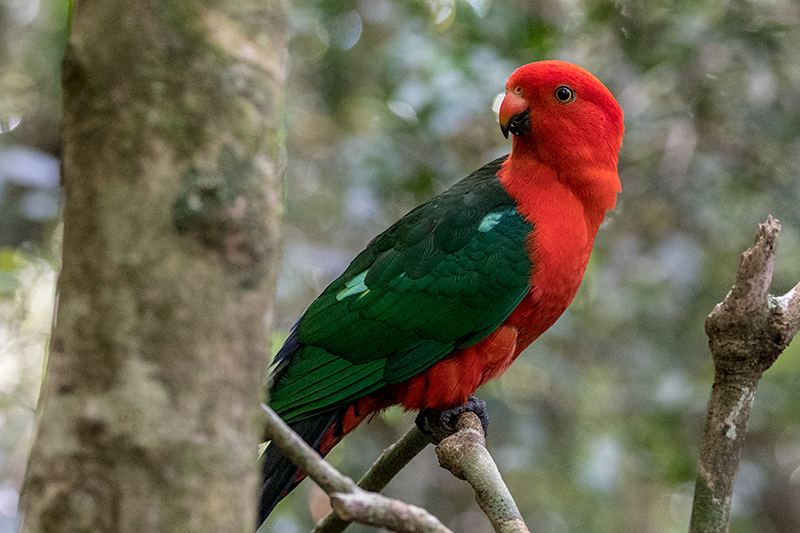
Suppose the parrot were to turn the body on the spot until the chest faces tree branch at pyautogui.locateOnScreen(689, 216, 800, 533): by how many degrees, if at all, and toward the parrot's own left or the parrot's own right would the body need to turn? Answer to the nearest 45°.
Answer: approximately 45° to the parrot's own right

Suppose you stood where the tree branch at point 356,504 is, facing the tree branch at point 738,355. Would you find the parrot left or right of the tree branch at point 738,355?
left

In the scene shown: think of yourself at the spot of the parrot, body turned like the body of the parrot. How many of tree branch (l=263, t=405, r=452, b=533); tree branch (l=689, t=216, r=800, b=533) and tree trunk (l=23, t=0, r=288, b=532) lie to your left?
0

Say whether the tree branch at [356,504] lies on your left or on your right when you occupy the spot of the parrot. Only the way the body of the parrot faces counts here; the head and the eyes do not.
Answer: on your right

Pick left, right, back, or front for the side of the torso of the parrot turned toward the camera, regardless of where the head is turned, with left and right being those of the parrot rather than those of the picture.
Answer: right
